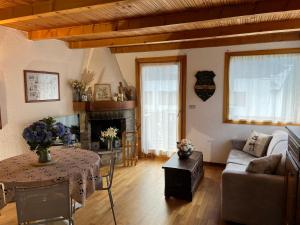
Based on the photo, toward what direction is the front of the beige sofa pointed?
to the viewer's left

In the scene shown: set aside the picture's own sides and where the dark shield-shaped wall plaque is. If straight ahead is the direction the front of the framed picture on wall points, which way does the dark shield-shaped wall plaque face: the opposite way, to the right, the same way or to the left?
to the right

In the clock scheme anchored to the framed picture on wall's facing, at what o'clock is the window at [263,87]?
The window is roughly at 11 o'clock from the framed picture on wall.

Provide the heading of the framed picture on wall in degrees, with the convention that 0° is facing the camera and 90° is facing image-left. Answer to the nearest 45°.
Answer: approximately 315°

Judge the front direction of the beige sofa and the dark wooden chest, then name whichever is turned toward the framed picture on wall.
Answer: the beige sofa

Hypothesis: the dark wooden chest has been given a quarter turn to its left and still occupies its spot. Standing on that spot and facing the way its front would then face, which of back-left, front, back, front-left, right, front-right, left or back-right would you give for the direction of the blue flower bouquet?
back-left

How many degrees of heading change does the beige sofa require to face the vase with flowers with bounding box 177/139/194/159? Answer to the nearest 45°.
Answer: approximately 45° to its right

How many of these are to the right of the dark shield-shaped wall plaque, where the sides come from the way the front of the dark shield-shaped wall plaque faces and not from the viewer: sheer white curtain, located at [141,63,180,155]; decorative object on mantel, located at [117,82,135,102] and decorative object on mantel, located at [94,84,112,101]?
3

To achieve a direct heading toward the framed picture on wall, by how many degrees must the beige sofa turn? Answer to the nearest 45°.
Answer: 0° — it already faces it

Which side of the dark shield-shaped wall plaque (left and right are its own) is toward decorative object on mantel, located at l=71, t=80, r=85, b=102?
right

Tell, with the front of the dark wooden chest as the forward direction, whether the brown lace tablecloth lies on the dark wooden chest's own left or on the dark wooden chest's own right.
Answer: on the dark wooden chest's own right
